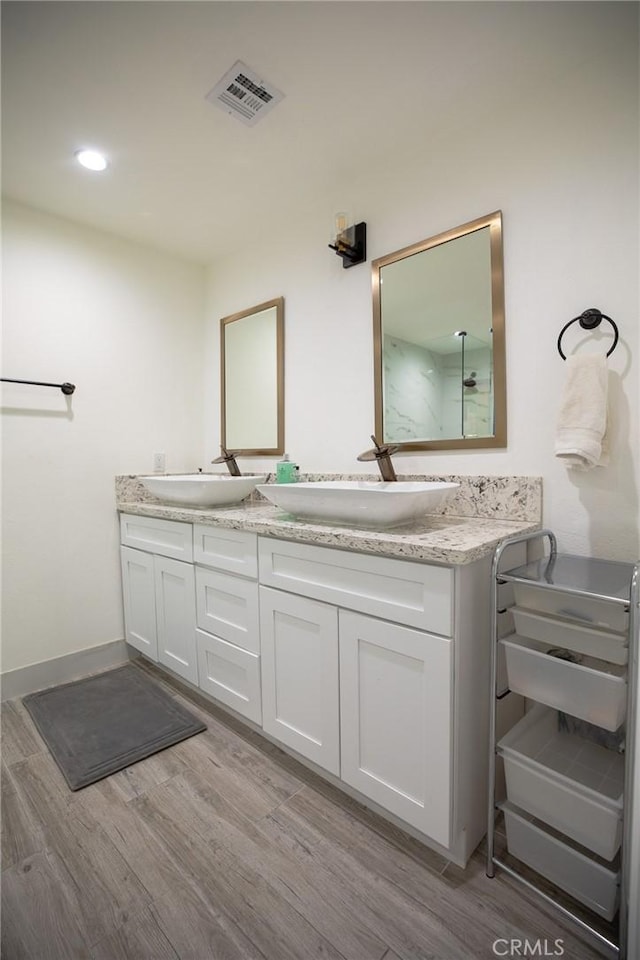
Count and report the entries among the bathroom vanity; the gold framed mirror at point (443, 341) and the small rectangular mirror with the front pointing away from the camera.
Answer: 0

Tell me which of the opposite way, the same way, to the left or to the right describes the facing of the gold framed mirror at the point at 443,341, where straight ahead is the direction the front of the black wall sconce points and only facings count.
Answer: the same way

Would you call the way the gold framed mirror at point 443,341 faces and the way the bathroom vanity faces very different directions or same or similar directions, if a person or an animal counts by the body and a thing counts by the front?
same or similar directions

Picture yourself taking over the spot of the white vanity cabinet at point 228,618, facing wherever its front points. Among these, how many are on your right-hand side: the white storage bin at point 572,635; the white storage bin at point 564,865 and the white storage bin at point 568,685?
0

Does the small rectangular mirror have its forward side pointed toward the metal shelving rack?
no

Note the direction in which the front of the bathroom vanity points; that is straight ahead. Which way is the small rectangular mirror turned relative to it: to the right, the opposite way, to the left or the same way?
the same way

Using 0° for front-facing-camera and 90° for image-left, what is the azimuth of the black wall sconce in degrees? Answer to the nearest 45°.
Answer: approximately 45°

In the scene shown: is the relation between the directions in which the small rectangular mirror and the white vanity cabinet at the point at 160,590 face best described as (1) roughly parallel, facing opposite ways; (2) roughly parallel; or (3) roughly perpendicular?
roughly parallel

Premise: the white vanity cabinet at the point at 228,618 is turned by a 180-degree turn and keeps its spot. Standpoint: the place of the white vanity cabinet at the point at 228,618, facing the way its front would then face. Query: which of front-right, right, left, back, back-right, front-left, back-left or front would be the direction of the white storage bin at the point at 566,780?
right

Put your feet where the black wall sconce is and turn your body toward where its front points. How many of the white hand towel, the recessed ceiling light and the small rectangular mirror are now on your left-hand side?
1

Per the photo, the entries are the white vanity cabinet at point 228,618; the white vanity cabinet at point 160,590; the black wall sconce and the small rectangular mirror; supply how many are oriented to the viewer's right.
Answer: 0

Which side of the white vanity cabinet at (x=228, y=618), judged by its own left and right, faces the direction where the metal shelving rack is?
left

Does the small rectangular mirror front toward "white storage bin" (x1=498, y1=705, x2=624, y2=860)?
no

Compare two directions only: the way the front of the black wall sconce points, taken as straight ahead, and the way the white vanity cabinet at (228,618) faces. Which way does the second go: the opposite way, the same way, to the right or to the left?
the same way

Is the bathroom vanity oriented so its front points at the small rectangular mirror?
no
